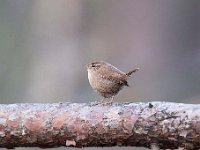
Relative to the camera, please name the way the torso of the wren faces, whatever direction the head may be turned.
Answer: to the viewer's left
